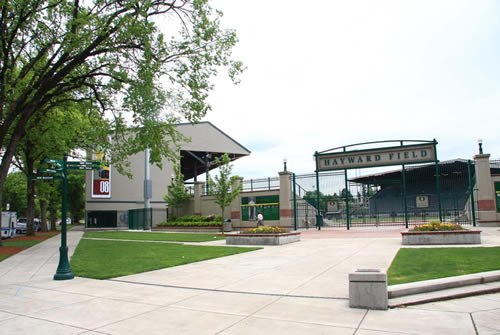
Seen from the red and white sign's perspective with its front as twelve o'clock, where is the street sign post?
The street sign post is roughly at 12 o'clock from the red and white sign.

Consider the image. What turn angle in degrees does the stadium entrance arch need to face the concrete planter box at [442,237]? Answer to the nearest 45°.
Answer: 0° — it already faces it

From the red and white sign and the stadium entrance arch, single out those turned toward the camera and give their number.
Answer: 2

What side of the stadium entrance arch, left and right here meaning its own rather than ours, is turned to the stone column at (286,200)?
right

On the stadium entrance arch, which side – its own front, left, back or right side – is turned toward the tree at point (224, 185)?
right

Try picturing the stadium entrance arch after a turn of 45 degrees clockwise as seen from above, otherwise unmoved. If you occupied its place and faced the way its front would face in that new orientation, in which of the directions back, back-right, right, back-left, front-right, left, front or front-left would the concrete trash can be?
front-left

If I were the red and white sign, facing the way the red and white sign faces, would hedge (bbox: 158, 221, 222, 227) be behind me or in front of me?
in front

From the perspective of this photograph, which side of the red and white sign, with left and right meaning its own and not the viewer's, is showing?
front

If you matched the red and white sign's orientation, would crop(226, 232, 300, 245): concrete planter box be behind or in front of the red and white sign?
in front

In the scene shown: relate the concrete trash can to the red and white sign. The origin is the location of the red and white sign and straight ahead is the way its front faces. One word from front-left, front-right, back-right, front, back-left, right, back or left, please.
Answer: front

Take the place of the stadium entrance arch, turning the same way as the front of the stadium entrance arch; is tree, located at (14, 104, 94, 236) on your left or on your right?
on your right

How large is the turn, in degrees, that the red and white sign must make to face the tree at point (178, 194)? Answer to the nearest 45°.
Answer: approximately 45° to its left
